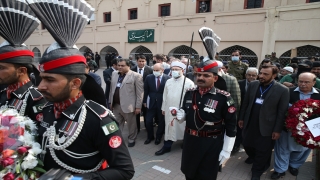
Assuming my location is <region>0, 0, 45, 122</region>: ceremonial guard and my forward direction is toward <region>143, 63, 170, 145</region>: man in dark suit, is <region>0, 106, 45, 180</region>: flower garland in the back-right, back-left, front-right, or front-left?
back-right

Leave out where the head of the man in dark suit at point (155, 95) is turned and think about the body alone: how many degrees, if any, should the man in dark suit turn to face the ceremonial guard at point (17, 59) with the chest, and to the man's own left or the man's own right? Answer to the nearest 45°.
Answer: approximately 45° to the man's own right

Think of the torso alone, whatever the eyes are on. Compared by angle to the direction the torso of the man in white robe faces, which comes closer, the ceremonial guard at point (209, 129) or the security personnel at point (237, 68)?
the ceremonial guard

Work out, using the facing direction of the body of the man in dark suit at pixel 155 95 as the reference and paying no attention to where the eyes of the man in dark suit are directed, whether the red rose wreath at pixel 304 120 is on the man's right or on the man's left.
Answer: on the man's left

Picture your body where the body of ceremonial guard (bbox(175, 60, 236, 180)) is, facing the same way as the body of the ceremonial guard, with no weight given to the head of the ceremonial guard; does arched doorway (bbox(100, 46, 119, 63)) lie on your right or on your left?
on your right

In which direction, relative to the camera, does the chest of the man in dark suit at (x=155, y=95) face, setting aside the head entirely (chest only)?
toward the camera

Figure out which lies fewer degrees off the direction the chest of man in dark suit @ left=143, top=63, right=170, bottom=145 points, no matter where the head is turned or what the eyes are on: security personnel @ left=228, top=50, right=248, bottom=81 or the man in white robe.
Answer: the man in white robe

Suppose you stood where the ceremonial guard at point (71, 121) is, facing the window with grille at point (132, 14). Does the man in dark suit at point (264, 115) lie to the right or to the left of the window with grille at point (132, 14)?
right

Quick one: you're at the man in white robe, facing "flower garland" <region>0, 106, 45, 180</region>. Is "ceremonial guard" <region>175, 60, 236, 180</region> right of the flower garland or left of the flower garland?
left

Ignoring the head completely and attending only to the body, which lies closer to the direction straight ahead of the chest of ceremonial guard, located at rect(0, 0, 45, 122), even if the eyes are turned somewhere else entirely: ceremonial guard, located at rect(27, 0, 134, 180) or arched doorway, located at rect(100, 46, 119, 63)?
the ceremonial guard

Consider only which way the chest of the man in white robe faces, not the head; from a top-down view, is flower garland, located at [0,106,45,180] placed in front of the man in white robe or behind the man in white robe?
in front

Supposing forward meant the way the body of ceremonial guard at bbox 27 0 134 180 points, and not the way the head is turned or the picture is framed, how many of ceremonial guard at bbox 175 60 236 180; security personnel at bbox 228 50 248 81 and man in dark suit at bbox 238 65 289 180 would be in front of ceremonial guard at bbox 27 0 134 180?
0

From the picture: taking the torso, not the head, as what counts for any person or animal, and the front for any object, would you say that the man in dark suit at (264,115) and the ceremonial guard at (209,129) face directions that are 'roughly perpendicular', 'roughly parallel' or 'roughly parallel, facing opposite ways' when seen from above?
roughly parallel

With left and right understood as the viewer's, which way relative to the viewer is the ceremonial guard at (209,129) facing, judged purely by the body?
facing the viewer and to the left of the viewer

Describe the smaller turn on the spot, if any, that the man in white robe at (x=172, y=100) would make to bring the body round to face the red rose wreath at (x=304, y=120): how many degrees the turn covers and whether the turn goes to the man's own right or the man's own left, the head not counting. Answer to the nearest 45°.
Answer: approximately 90° to the man's own left

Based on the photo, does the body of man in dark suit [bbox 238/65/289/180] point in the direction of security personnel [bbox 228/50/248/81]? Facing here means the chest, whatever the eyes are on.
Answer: no

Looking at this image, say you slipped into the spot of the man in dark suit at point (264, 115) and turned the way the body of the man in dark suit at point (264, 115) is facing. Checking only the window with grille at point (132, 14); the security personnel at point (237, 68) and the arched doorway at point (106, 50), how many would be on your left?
0
